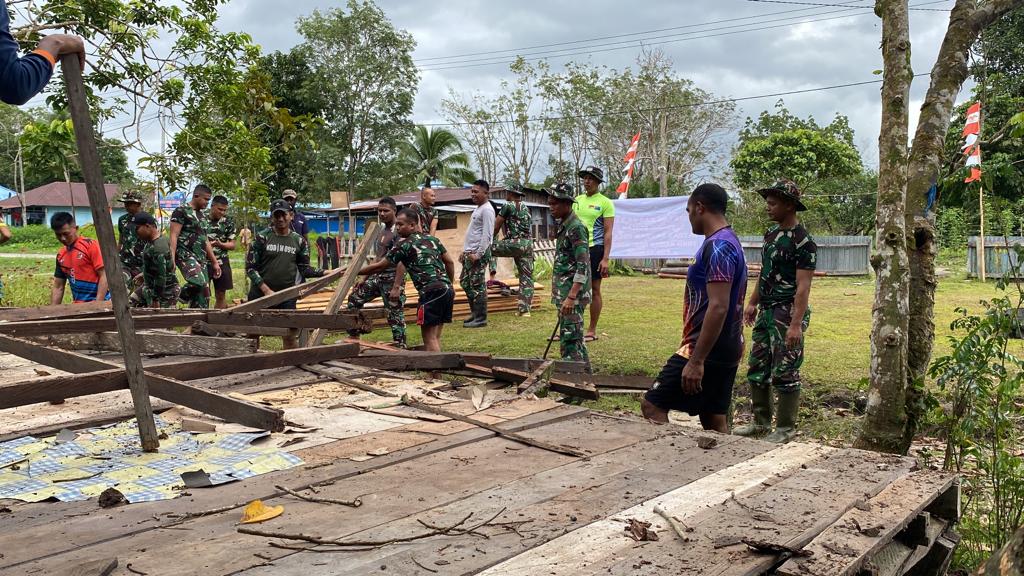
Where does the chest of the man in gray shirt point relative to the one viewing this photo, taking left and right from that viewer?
facing to the left of the viewer

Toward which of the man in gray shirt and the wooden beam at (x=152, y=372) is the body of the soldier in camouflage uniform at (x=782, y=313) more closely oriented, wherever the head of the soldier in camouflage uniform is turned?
the wooden beam

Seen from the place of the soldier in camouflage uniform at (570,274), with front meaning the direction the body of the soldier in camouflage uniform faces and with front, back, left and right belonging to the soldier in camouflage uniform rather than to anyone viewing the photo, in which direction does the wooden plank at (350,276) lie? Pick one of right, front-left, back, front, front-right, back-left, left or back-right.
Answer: front

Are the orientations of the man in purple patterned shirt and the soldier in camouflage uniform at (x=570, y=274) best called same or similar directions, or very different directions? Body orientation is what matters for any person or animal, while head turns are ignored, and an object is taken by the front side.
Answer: same or similar directions

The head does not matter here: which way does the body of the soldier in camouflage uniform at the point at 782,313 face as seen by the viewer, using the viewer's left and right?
facing the viewer and to the left of the viewer

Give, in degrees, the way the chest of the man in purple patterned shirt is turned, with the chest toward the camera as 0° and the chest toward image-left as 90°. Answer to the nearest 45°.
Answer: approximately 90°

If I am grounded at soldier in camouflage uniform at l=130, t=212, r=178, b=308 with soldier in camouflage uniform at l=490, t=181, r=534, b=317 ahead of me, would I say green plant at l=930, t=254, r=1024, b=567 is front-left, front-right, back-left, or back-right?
front-right

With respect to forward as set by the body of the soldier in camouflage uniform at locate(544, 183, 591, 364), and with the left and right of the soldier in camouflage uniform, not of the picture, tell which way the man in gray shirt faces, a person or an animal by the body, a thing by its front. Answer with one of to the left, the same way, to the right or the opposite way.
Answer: the same way

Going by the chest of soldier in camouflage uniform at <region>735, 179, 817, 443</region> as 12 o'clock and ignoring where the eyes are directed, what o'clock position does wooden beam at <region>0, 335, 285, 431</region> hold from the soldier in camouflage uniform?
The wooden beam is roughly at 12 o'clock from the soldier in camouflage uniform.

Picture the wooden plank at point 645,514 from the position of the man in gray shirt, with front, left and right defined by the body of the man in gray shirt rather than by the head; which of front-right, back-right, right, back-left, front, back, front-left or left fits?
left

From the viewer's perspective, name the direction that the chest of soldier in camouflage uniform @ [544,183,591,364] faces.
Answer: to the viewer's left
